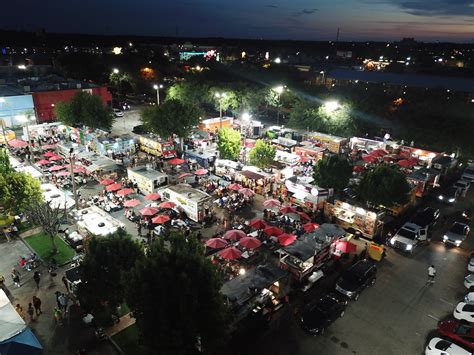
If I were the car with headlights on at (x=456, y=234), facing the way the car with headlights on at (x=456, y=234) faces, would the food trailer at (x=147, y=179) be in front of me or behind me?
in front

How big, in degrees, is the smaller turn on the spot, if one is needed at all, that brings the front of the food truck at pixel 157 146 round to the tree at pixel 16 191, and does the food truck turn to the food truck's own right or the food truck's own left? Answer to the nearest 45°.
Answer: approximately 90° to the food truck's own right

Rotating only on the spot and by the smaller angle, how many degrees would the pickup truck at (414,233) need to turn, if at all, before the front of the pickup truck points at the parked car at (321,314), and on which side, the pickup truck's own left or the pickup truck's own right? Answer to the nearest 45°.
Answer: approximately 45° to the pickup truck's own left

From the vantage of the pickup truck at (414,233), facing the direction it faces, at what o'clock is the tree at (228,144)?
The tree is roughly at 2 o'clock from the pickup truck.

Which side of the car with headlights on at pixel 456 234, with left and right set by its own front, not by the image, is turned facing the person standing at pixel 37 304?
front

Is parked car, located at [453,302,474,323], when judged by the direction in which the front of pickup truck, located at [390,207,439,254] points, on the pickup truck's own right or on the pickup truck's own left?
on the pickup truck's own left

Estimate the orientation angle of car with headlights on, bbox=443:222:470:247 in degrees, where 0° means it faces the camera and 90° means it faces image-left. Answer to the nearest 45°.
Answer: approximately 45°

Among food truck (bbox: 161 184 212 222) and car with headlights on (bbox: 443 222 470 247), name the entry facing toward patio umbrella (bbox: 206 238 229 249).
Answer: the car with headlights on

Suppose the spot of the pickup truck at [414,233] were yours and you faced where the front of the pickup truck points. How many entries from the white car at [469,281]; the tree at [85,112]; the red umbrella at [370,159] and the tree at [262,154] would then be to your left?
1

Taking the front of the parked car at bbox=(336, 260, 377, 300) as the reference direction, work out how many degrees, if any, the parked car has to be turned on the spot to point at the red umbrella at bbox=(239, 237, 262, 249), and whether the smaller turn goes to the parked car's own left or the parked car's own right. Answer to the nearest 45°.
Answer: approximately 45° to the parked car's own right
